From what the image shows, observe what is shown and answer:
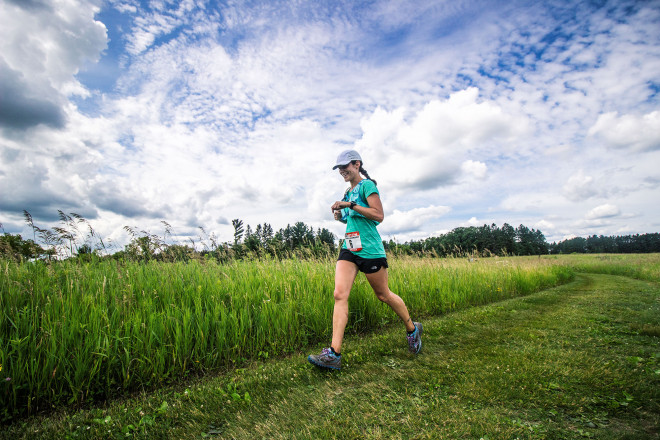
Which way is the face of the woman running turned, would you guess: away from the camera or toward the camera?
toward the camera

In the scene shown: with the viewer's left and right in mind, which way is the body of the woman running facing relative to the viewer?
facing the viewer and to the left of the viewer
